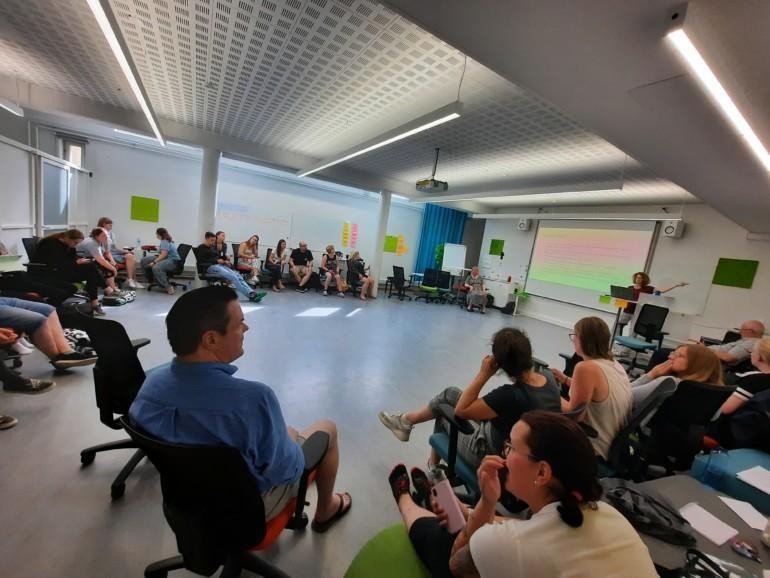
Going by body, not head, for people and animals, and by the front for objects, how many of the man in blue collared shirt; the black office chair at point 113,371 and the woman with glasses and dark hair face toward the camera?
0

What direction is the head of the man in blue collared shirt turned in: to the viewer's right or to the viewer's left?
to the viewer's right

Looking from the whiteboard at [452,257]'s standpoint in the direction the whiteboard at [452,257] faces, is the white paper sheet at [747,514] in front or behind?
in front

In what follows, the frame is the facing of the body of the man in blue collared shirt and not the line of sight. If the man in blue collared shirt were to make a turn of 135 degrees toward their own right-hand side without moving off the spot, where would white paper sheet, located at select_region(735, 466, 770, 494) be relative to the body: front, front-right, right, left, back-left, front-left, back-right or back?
left

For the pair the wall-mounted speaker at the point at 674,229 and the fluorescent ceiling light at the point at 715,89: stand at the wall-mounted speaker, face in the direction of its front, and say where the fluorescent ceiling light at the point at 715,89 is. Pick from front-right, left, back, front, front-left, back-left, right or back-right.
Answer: front-left

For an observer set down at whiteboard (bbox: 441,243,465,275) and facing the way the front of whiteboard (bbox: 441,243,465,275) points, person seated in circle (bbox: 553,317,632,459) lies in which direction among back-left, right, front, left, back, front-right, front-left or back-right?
front

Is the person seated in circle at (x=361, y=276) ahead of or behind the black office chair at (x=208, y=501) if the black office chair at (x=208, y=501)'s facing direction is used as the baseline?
ahead

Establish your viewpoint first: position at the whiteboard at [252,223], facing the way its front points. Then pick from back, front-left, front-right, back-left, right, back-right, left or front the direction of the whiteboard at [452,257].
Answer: left

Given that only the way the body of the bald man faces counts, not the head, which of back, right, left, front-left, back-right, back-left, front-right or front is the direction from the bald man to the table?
left

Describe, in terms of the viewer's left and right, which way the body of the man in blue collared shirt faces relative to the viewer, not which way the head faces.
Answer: facing away from the viewer and to the right of the viewer

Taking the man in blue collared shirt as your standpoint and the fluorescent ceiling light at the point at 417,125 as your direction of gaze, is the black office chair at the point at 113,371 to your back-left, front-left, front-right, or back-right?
front-left

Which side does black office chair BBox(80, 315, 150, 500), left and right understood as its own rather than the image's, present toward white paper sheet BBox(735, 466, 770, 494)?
right

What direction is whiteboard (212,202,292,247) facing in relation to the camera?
toward the camera

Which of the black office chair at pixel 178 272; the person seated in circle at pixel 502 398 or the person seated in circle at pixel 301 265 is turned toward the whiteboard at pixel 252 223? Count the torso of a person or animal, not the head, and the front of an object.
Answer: the person seated in circle at pixel 502 398

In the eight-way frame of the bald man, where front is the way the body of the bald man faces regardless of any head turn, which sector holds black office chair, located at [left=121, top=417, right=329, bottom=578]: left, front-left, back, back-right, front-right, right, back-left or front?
left

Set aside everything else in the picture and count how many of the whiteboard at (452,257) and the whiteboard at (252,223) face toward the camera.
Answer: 2

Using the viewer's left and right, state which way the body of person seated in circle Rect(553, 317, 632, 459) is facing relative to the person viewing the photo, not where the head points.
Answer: facing away from the viewer and to the left of the viewer
